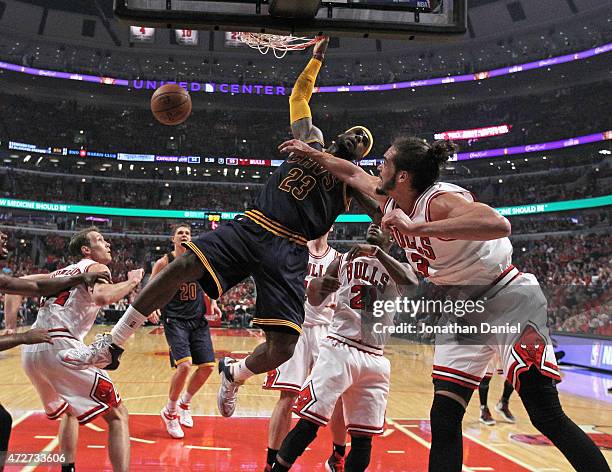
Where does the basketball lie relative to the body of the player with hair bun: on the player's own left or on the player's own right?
on the player's own right

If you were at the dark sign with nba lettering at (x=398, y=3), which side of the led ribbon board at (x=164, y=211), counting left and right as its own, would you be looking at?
front

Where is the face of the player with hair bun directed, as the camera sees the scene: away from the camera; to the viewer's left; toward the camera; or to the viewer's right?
to the viewer's left

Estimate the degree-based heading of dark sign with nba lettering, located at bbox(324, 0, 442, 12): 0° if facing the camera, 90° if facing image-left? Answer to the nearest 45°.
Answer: approximately 0°

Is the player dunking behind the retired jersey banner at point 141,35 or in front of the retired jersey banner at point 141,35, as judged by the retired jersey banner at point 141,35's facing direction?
in front
